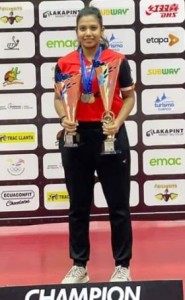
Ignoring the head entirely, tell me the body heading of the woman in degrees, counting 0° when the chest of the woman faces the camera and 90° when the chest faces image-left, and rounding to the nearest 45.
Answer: approximately 0°
